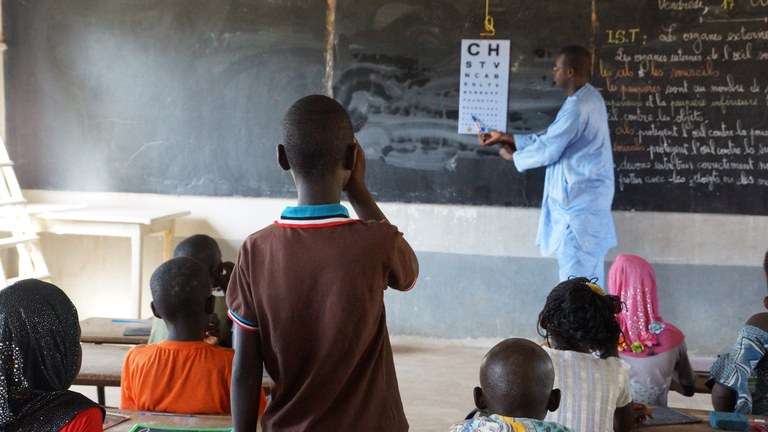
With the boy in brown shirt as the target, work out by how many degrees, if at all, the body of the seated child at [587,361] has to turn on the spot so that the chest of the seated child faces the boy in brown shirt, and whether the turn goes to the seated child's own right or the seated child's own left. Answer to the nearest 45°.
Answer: approximately 135° to the seated child's own left

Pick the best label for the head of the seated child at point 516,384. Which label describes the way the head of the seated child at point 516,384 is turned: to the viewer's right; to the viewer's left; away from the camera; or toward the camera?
away from the camera

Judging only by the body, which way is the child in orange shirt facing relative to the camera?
away from the camera

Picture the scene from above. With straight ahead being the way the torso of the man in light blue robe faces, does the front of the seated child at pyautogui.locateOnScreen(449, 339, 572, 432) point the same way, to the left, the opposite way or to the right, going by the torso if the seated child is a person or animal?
to the right

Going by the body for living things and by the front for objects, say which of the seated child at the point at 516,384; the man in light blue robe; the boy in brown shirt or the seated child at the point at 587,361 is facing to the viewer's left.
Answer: the man in light blue robe

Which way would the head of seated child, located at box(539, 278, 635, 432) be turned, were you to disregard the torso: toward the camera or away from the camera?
away from the camera

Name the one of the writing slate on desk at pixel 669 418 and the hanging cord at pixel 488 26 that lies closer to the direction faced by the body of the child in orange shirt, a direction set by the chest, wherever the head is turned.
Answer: the hanging cord

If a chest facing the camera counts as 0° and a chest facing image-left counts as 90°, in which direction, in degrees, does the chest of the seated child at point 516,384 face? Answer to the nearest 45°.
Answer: approximately 180°

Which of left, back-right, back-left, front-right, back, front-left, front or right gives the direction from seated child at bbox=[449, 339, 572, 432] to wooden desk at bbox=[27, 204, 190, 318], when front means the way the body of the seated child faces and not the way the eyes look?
front-left

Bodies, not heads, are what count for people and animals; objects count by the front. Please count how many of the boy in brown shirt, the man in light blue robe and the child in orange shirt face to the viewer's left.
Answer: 1

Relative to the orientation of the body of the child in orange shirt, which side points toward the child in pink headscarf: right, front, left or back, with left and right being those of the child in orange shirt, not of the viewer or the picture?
right

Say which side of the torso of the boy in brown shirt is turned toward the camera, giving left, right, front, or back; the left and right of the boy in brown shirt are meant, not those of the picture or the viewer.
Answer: back

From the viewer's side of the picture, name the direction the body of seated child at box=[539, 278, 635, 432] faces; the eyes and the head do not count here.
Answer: away from the camera

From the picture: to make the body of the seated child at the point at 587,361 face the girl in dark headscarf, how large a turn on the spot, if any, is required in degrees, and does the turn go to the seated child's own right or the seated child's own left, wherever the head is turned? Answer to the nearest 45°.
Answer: approximately 135° to the seated child's own left

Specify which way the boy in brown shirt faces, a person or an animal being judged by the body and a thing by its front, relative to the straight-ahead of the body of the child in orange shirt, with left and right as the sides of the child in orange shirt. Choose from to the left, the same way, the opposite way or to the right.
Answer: the same way

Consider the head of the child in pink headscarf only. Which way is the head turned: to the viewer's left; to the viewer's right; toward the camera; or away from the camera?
away from the camera

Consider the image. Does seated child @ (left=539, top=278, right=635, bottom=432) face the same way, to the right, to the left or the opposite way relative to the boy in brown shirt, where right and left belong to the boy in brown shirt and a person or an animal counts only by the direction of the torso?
the same way

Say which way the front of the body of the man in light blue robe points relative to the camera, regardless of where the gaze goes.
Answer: to the viewer's left

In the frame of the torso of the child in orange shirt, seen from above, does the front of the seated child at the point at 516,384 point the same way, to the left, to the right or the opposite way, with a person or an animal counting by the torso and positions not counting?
the same way
